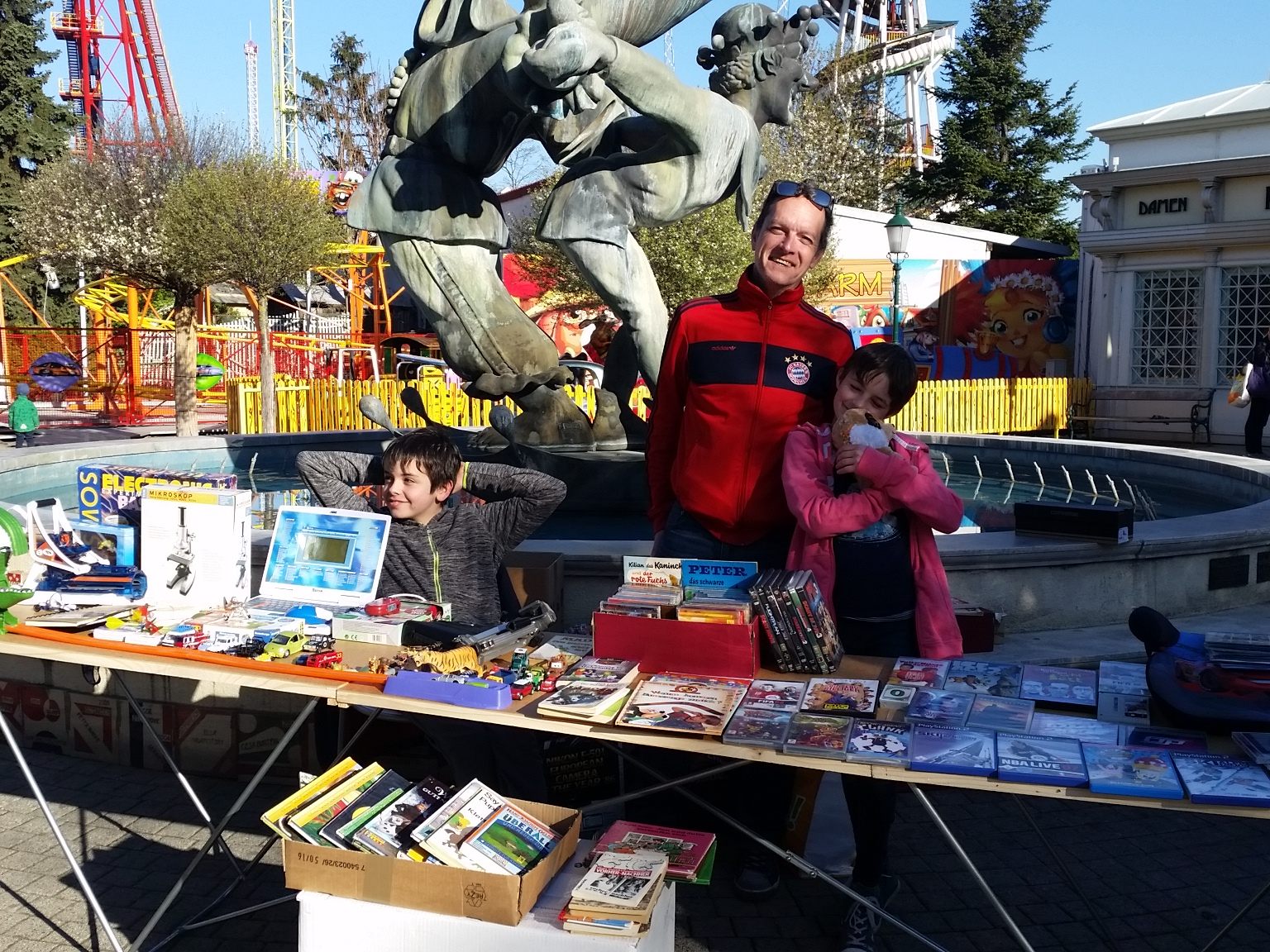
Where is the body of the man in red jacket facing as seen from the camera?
toward the camera

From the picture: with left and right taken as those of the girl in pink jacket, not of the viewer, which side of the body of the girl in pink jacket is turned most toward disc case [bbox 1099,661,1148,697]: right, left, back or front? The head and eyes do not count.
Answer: left

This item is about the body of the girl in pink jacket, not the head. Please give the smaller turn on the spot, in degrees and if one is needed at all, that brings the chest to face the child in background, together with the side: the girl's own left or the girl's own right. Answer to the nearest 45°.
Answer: approximately 135° to the girl's own right

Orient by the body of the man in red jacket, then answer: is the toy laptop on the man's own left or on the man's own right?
on the man's own right

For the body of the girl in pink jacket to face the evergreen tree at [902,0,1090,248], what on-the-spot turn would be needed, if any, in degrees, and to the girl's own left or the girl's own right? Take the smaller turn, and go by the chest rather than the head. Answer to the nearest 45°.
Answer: approximately 180°
